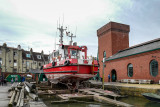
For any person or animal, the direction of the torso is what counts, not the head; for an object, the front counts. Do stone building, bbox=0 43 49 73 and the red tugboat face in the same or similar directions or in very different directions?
very different directions

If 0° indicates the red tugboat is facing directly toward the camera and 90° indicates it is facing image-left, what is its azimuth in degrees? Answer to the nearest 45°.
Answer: approximately 135°

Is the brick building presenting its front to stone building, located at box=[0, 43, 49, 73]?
no

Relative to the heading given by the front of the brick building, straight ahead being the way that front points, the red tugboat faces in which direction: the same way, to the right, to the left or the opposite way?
to the right

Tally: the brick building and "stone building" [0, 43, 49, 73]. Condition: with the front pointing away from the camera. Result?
0

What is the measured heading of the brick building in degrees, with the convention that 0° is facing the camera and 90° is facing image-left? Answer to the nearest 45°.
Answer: approximately 45°

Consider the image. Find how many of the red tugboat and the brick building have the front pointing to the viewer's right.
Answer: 0

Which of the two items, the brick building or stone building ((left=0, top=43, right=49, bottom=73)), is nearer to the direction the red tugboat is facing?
the stone building

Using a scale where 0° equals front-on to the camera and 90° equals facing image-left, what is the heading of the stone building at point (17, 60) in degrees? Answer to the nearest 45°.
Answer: approximately 315°
